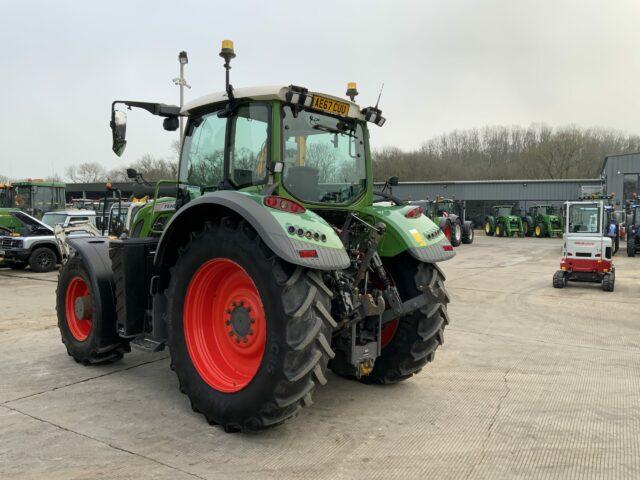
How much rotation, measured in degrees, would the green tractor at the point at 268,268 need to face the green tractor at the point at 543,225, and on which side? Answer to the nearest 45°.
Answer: approximately 90° to its right

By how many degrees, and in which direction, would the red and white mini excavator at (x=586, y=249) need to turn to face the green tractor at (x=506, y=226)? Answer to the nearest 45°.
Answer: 0° — it already faces it

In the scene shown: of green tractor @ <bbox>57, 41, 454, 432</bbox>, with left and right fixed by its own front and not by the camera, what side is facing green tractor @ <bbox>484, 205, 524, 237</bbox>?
right

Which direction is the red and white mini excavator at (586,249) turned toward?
away from the camera

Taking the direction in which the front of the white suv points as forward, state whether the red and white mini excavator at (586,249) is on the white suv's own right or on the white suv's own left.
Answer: on the white suv's own left

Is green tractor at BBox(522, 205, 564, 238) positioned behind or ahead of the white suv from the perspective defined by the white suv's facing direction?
behind

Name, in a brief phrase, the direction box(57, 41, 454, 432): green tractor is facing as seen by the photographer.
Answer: facing away from the viewer and to the left of the viewer

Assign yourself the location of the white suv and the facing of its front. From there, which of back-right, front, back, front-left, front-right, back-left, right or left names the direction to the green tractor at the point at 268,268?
front-left

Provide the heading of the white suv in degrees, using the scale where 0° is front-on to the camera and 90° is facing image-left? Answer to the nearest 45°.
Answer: approximately 45°

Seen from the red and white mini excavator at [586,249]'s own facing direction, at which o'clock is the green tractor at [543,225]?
The green tractor is roughly at 12 o'clock from the red and white mini excavator.

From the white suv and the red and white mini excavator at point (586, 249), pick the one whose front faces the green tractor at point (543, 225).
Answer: the red and white mini excavator
